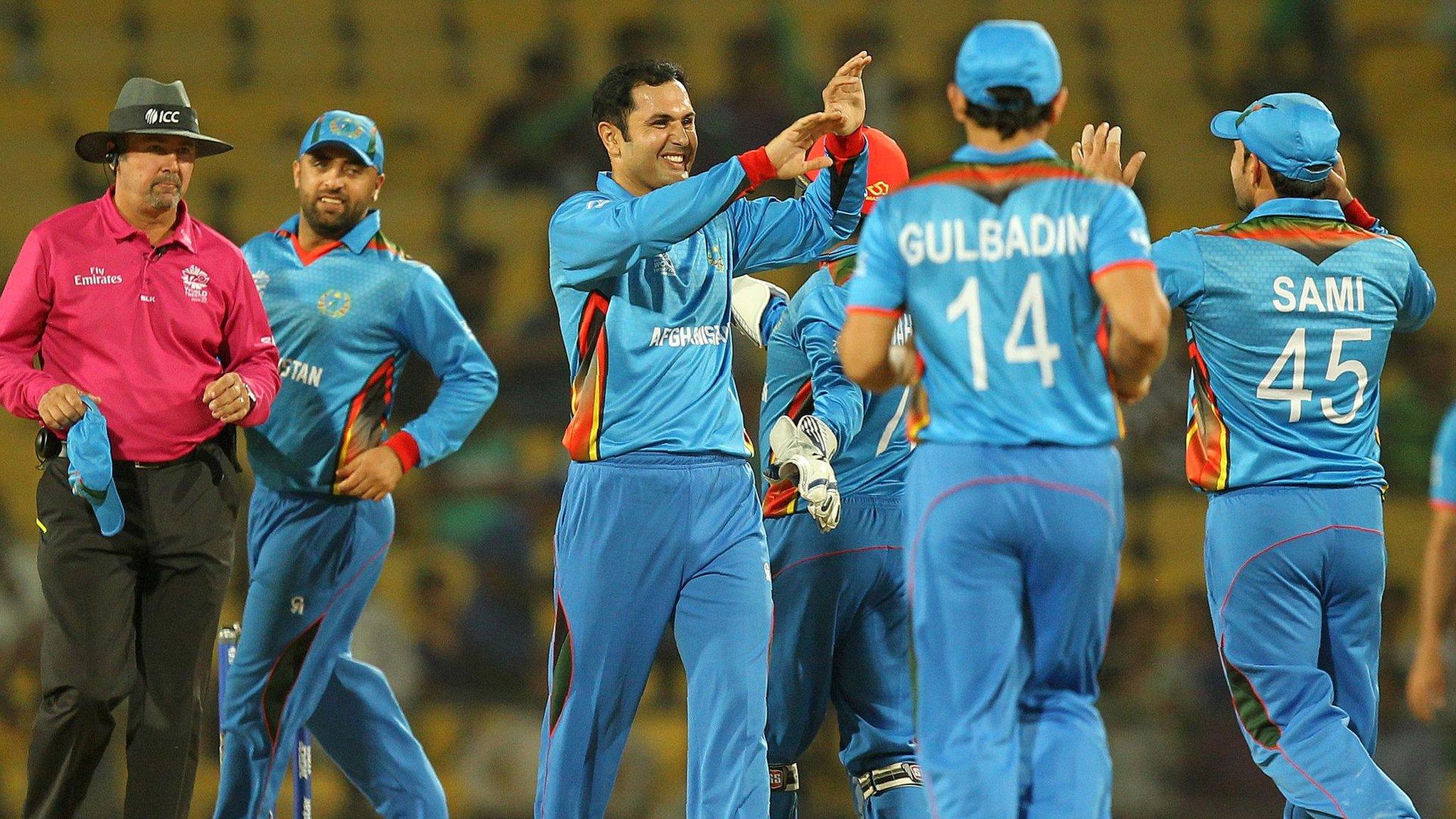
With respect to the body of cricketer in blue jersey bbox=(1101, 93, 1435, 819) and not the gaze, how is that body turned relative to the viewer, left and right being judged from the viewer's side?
facing away from the viewer and to the left of the viewer

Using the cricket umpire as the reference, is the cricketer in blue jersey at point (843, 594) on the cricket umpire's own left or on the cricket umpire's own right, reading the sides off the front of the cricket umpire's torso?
on the cricket umpire's own left

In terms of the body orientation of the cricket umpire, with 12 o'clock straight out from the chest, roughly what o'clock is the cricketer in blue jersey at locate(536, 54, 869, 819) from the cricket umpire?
The cricketer in blue jersey is roughly at 10 o'clock from the cricket umpire.

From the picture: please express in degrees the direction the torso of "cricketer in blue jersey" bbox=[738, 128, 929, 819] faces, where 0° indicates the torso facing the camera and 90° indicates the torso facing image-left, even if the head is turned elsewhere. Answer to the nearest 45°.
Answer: approximately 135°

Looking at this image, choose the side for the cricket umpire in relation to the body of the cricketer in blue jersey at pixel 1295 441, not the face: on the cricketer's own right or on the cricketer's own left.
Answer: on the cricketer's own left

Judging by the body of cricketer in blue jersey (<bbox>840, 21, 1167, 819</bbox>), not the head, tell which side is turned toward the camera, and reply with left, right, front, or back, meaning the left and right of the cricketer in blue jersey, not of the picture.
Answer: back

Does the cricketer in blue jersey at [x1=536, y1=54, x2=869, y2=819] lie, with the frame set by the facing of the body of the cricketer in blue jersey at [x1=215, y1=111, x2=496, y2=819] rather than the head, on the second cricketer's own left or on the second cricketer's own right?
on the second cricketer's own left

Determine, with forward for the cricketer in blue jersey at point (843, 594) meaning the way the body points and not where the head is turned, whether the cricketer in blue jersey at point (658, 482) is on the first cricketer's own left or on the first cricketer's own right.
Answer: on the first cricketer's own left
